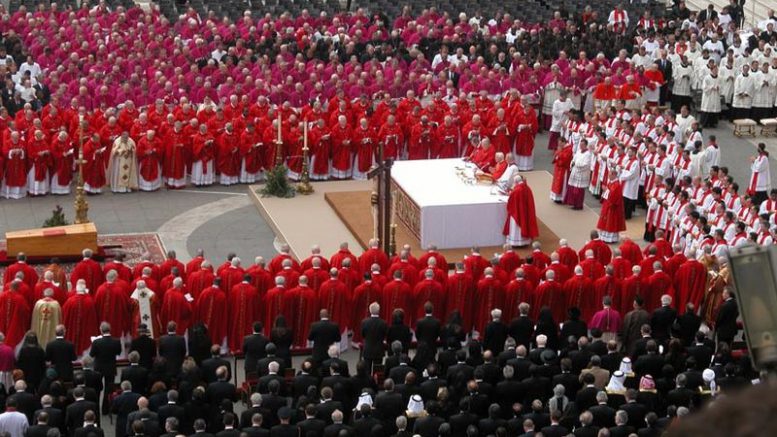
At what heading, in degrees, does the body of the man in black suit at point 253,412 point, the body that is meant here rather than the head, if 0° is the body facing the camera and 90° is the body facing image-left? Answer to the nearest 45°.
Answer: approximately 180°

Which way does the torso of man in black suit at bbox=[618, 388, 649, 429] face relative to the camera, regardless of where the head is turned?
away from the camera

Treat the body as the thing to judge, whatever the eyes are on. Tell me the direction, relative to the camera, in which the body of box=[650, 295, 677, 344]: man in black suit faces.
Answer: away from the camera

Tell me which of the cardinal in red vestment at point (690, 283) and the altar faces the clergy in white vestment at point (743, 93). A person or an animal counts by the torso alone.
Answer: the cardinal in red vestment

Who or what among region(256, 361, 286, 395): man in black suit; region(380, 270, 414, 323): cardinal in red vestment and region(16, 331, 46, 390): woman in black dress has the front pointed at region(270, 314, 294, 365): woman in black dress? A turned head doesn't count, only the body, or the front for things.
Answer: the man in black suit

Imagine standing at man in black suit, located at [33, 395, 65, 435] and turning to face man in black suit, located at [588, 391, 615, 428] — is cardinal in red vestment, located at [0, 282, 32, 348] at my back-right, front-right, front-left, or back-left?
back-left

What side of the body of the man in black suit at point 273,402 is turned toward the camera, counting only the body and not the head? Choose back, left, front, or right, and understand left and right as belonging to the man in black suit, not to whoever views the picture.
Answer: back

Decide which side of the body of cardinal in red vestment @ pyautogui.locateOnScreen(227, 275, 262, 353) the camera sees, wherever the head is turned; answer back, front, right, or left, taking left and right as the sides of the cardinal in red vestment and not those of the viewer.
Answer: back

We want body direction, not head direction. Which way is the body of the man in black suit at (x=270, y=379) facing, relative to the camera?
away from the camera

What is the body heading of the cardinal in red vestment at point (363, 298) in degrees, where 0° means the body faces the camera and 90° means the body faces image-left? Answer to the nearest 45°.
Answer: approximately 180°

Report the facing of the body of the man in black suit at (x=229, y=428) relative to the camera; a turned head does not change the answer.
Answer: away from the camera

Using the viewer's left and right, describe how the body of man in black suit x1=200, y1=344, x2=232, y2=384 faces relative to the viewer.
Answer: facing away from the viewer

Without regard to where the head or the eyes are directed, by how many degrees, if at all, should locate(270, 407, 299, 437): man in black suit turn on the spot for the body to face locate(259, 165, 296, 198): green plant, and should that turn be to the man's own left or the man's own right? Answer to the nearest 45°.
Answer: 0° — they already face it

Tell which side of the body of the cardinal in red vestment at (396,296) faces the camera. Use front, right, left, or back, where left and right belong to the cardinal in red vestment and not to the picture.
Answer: back
